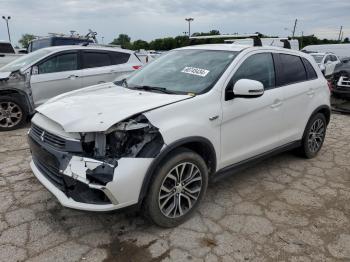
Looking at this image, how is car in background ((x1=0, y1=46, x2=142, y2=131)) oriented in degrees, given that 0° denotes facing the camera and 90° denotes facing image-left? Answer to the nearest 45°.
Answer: approximately 45°

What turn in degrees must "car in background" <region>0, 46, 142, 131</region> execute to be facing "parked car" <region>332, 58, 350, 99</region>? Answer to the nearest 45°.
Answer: approximately 135° to its left

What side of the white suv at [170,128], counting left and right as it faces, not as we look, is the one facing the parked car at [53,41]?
right

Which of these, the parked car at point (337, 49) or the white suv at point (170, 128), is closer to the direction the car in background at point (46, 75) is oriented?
the white suv

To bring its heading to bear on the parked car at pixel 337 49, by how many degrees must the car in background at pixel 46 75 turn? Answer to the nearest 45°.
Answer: approximately 180°

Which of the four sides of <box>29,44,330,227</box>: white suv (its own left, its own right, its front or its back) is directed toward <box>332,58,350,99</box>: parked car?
back

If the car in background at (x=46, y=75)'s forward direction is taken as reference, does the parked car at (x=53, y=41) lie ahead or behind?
behind
